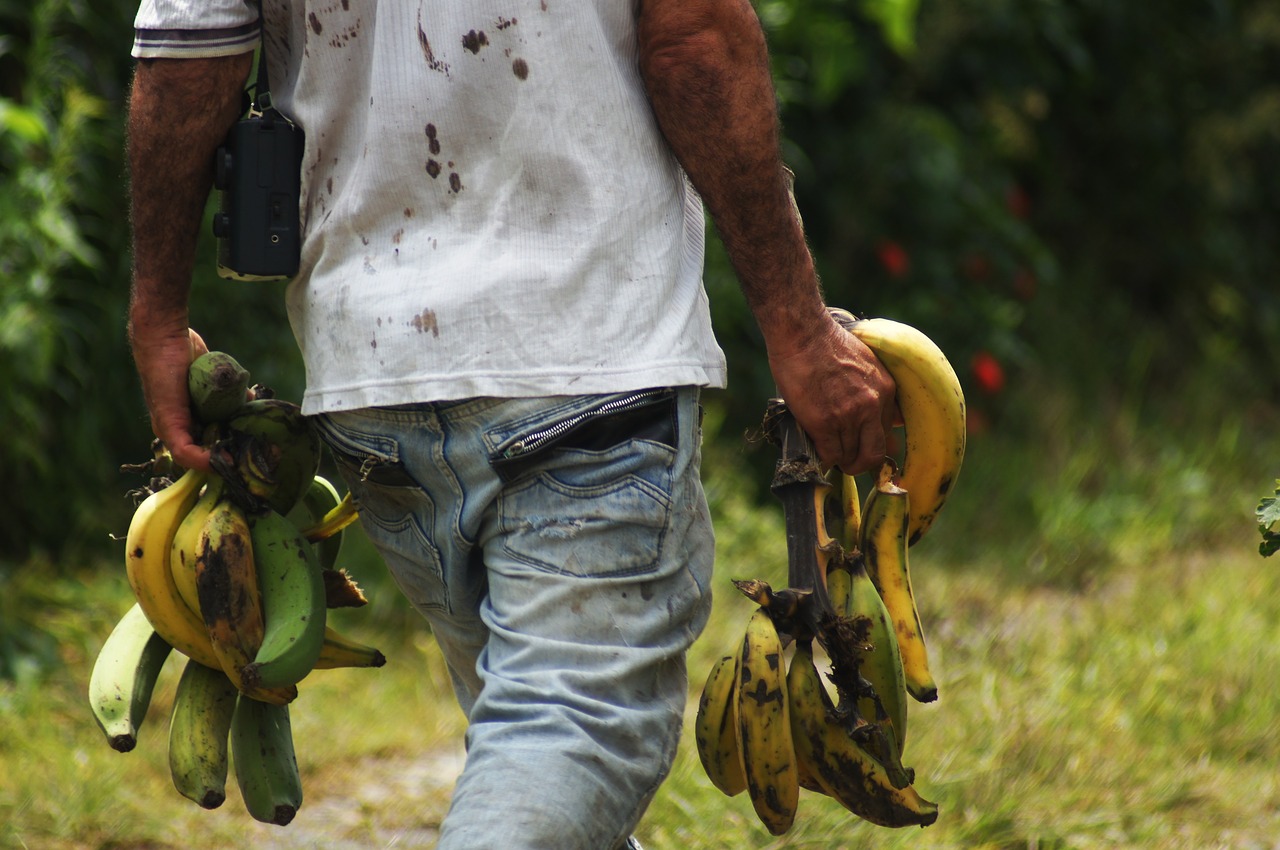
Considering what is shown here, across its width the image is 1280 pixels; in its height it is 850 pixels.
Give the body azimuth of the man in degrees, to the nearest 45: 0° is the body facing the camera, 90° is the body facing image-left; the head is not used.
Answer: approximately 225°

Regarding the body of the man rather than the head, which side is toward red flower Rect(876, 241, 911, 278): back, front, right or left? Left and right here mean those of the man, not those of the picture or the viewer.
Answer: front

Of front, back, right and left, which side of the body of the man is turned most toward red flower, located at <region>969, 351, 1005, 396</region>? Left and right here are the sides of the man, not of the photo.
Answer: front
